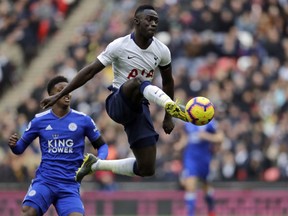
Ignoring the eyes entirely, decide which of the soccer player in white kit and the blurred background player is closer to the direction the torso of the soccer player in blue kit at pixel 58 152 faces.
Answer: the soccer player in white kit

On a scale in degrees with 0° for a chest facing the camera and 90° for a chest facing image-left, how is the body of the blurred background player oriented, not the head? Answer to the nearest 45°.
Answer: approximately 0°

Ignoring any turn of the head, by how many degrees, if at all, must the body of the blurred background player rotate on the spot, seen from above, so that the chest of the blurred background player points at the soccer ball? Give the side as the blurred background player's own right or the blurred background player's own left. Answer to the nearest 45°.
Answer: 0° — they already face it

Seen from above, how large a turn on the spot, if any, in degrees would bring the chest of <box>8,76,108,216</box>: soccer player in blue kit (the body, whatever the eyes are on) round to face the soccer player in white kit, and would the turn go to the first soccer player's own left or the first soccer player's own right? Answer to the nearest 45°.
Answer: approximately 45° to the first soccer player's own left

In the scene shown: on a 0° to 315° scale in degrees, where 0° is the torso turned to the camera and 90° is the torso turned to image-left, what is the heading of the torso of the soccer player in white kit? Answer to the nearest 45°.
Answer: approximately 315°

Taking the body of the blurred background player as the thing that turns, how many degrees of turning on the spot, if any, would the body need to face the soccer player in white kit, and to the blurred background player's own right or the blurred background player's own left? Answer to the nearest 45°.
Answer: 0° — they already face them

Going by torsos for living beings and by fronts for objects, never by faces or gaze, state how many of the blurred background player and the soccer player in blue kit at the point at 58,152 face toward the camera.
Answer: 2
